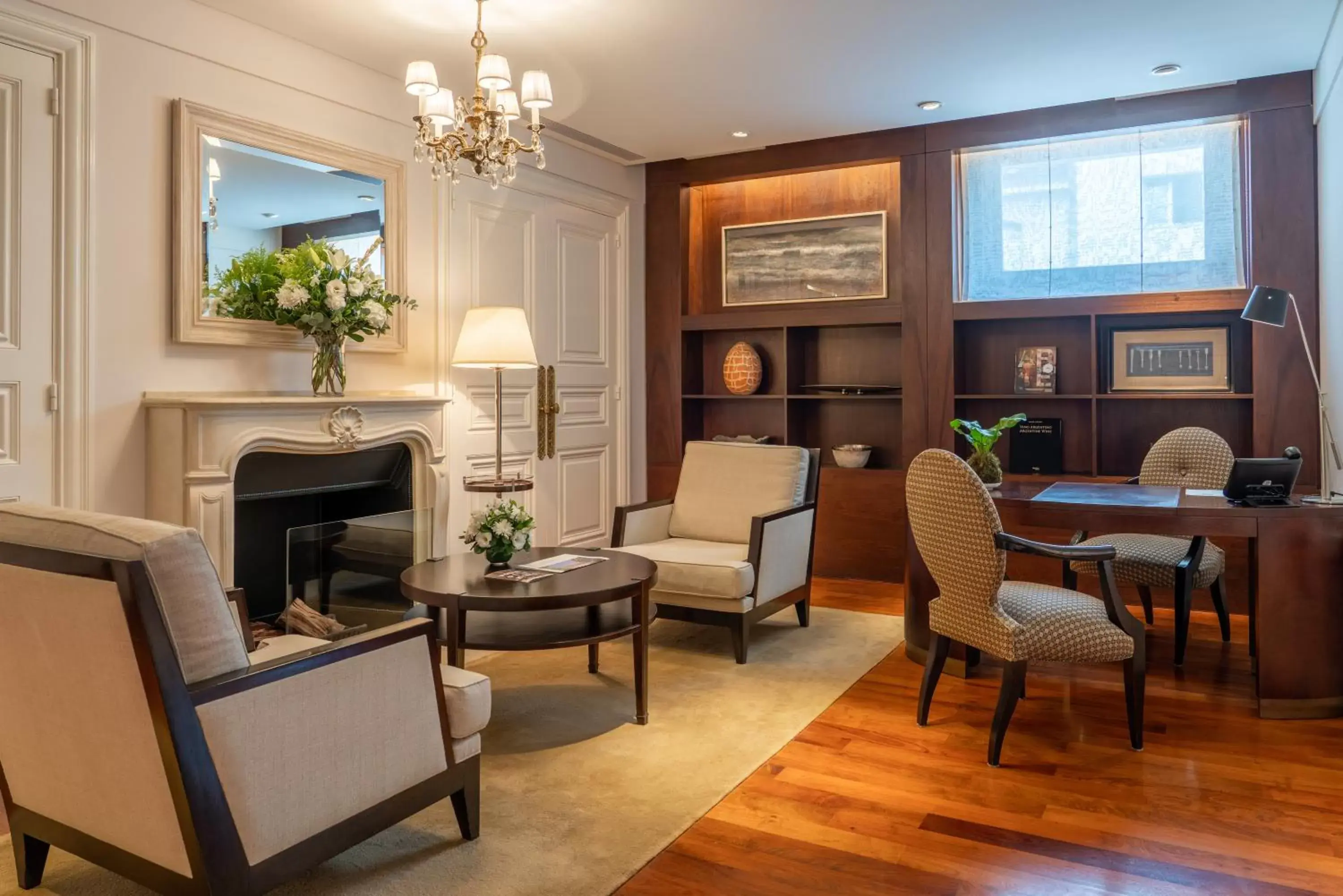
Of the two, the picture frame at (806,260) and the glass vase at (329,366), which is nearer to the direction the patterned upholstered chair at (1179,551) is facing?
the glass vase

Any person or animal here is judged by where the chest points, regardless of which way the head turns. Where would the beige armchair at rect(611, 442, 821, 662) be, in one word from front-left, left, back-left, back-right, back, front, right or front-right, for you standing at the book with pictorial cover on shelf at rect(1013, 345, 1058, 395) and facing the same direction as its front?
front-right

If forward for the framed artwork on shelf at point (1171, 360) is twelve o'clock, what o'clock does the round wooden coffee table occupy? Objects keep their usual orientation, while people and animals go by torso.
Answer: The round wooden coffee table is roughly at 1 o'clock from the framed artwork on shelf.

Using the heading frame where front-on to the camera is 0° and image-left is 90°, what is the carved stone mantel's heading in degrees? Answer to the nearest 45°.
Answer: approximately 315°

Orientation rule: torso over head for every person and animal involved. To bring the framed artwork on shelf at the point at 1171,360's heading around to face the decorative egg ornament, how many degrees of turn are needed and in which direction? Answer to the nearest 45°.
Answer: approximately 90° to its right

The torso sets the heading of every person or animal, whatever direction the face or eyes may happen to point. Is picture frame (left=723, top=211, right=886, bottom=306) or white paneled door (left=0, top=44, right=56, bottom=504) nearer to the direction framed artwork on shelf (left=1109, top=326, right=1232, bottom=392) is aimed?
the white paneled door

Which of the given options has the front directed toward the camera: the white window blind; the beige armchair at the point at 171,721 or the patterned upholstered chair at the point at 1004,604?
the white window blind

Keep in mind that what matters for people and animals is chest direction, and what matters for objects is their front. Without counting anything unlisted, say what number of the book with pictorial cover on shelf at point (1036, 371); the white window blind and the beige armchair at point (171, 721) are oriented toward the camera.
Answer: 2

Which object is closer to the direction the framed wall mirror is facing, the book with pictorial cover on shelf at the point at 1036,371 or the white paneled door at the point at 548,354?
the book with pictorial cover on shelf

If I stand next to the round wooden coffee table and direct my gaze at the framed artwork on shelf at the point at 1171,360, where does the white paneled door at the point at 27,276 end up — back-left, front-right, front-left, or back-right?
back-left

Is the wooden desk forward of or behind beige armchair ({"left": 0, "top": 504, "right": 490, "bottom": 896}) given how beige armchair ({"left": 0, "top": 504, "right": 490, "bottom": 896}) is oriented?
forward

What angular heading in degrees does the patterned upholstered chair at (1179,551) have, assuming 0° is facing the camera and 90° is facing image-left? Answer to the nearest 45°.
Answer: approximately 45°

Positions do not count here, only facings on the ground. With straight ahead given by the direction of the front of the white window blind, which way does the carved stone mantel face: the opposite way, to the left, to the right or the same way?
to the left

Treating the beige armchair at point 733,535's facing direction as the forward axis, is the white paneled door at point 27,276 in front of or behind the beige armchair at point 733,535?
in front
